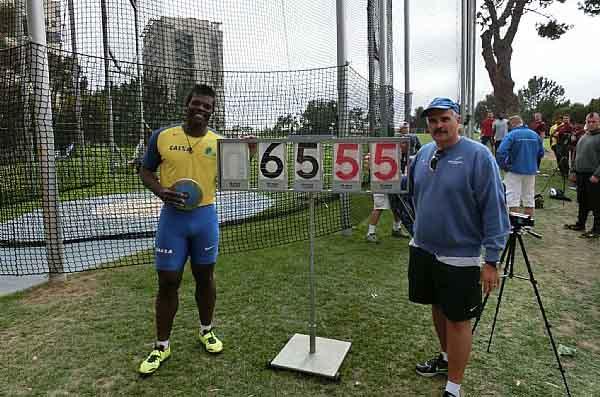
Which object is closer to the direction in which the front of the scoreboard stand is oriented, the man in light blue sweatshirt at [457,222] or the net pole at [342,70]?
the man in light blue sweatshirt

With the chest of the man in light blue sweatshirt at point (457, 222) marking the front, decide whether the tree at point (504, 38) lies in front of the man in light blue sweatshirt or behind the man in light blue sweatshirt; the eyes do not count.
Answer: behind

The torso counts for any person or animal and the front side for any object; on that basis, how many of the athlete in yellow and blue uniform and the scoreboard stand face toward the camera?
2

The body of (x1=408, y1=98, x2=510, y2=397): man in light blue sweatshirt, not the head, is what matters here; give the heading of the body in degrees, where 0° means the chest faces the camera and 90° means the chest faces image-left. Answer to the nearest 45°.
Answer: approximately 45°

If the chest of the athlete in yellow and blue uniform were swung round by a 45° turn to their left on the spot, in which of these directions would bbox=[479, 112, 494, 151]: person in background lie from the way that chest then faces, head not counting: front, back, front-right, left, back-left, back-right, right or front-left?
left

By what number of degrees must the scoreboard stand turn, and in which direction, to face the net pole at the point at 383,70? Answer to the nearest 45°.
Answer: approximately 180°

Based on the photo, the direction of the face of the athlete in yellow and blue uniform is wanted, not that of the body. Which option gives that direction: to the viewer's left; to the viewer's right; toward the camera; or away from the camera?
toward the camera

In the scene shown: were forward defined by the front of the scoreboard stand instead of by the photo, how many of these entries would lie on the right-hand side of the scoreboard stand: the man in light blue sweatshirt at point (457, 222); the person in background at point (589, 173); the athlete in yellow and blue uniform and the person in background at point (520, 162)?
1

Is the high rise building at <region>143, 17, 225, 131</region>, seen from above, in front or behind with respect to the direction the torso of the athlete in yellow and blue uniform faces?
behind

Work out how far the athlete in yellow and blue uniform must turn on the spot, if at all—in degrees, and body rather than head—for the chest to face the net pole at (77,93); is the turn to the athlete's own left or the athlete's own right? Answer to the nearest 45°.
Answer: approximately 180°

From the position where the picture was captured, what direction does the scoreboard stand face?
facing the viewer

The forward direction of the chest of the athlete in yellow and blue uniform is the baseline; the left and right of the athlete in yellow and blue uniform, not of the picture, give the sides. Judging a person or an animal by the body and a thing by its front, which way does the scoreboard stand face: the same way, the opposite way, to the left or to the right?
the same way

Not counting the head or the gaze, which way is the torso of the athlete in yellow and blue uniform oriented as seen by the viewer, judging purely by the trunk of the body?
toward the camera
